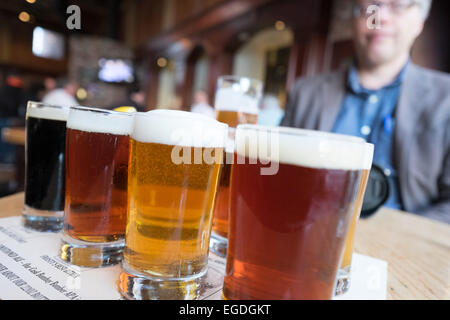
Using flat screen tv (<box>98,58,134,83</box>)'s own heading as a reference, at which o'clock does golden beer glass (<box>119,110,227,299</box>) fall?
The golden beer glass is roughly at 12 o'clock from the flat screen tv.

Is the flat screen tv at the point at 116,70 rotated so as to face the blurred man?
yes

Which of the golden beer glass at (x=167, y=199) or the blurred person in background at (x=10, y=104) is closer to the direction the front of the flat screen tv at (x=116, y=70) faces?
the golden beer glass

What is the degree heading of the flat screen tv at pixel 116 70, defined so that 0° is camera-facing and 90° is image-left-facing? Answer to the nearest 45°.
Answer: approximately 0°

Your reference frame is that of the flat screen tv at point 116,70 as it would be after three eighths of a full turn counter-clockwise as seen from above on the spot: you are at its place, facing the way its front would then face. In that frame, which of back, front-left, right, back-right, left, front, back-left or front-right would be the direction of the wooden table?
back-right

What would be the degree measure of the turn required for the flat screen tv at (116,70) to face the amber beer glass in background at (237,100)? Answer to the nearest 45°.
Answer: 0° — it already faces it

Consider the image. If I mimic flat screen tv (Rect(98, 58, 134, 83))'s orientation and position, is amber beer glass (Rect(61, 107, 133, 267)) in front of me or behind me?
in front

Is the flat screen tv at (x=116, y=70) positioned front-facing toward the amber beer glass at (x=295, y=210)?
yes

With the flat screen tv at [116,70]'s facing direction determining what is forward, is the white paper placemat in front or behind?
in front
